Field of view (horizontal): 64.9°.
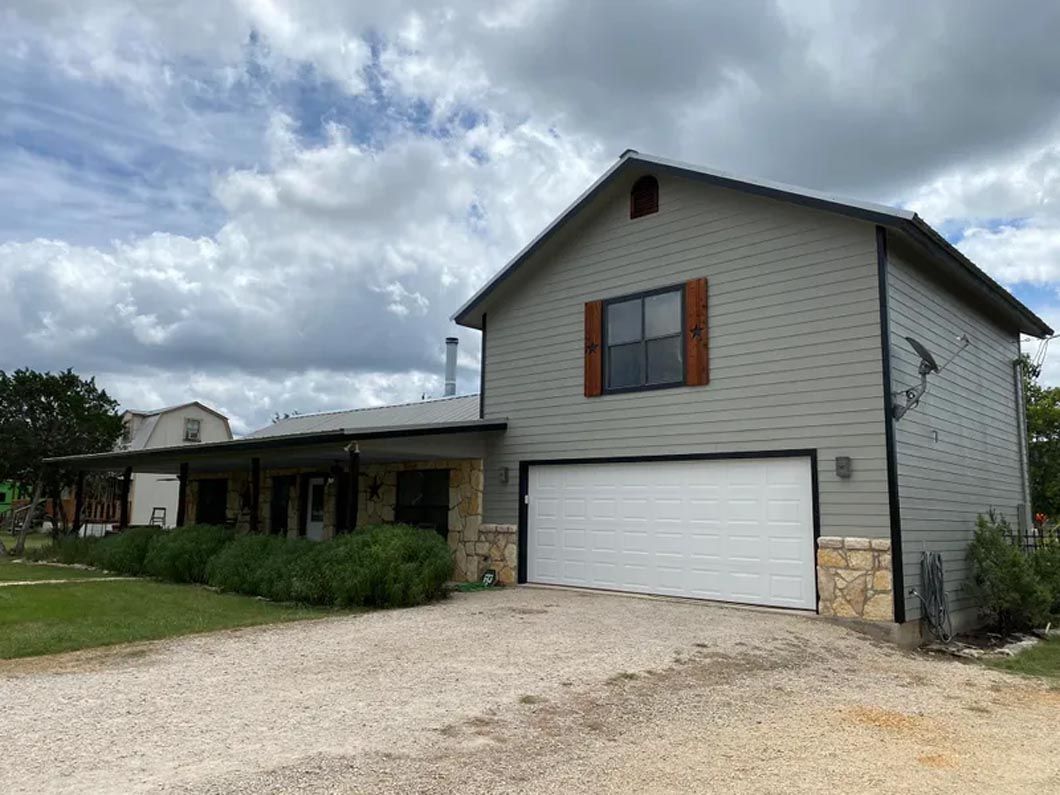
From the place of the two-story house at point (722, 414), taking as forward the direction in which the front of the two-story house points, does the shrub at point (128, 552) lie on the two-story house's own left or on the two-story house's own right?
on the two-story house's own right

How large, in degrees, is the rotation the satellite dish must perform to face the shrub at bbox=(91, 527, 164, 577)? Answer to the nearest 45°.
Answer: approximately 180°

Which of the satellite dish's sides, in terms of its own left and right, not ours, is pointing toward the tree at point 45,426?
back

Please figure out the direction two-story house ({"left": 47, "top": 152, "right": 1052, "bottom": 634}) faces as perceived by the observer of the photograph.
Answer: facing the viewer and to the left of the viewer

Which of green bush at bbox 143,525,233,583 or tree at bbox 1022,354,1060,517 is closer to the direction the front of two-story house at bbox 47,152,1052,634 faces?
the green bush

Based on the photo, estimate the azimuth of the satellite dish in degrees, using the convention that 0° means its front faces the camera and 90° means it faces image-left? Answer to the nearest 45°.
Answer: approximately 270°

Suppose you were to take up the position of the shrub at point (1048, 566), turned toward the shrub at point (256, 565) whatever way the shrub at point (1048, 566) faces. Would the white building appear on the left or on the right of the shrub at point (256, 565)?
right

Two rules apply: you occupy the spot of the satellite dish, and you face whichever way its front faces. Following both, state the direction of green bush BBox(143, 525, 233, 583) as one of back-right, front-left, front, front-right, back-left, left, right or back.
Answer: back

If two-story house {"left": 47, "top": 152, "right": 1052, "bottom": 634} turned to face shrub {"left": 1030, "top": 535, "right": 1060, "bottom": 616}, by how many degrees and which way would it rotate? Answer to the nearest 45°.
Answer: approximately 135° to its left

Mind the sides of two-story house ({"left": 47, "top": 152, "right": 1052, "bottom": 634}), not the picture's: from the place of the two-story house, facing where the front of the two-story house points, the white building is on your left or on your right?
on your right
